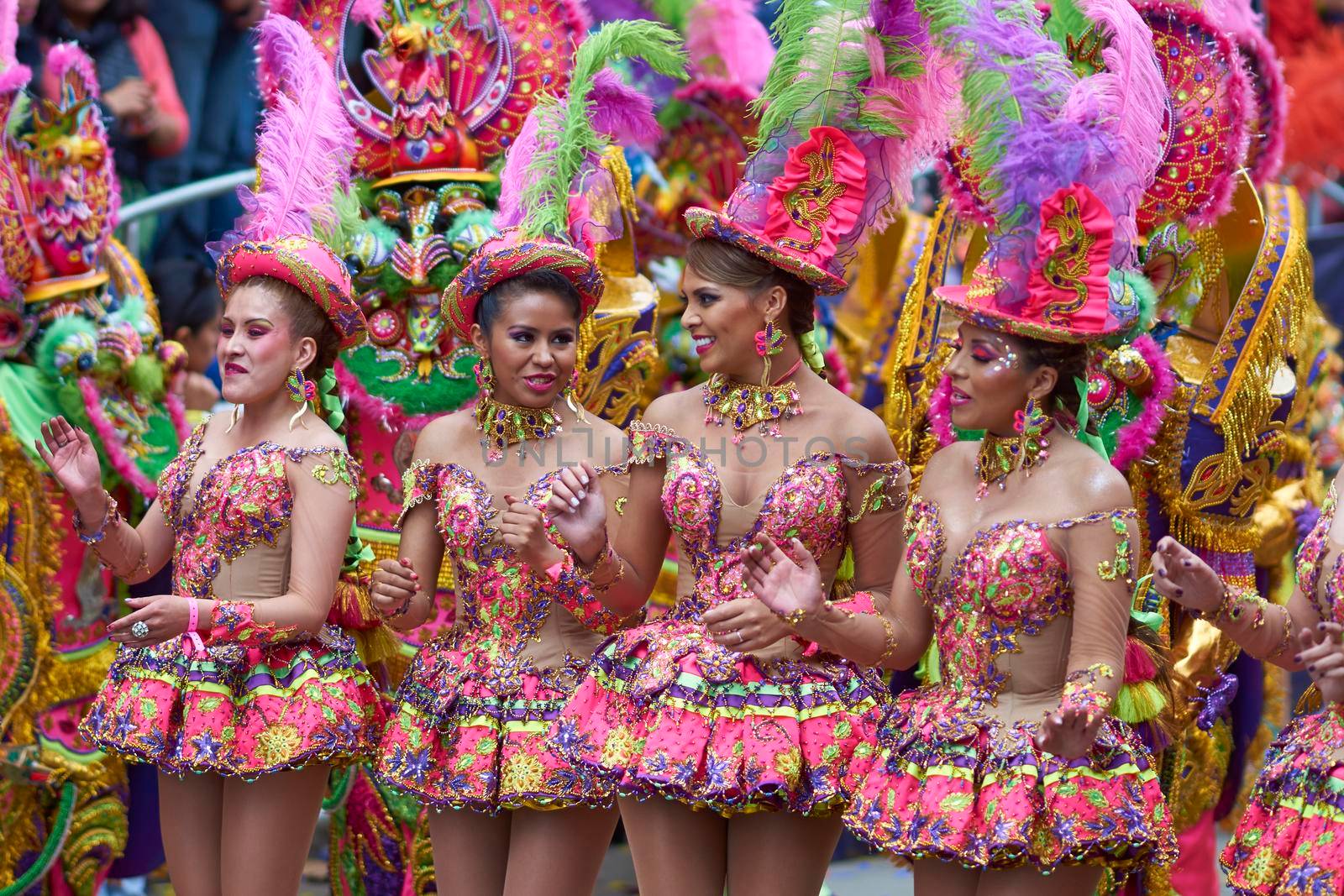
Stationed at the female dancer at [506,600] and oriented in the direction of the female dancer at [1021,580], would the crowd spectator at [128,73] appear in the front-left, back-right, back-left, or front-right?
back-left

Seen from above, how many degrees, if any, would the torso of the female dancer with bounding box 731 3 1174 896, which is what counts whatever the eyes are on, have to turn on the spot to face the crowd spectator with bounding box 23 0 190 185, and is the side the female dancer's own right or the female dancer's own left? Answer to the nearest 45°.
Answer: approximately 90° to the female dancer's own right

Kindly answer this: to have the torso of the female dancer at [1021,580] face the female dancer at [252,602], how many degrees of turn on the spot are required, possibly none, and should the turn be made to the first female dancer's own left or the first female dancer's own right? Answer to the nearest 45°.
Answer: approximately 45° to the first female dancer's own right

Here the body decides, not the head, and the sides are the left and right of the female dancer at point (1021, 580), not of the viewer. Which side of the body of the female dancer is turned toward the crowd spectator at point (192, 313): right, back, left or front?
right

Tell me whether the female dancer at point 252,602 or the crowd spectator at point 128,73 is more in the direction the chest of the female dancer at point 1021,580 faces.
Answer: the female dancer

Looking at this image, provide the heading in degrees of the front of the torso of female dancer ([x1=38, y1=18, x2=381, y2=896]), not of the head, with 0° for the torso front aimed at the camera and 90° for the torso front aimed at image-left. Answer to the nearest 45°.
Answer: approximately 45°

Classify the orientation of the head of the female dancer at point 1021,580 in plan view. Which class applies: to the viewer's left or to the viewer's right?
to the viewer's left

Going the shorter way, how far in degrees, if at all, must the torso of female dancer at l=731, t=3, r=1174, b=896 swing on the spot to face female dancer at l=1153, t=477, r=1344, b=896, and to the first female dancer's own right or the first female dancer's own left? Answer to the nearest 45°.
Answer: approximately 135° to the first female dancer's own left

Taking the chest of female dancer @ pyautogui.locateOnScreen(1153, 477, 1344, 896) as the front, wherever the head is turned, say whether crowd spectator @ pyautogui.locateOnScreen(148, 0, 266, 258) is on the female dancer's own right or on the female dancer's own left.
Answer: on the female dancer's own right

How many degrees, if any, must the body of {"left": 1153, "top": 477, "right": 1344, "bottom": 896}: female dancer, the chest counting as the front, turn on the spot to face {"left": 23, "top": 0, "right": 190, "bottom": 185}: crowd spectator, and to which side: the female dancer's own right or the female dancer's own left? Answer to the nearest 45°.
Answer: approximately 90° to the female dancer's own right

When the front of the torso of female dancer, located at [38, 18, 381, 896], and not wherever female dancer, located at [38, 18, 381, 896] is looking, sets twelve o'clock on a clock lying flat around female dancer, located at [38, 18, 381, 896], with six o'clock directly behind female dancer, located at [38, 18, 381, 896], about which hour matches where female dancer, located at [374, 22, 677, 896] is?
female dancer, located at [374, 22, 677, 896] is roughly at 8 o'clock from female dancer, located at [38, 18, 381, 896].
